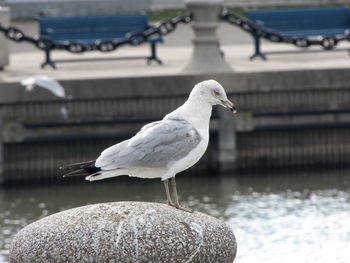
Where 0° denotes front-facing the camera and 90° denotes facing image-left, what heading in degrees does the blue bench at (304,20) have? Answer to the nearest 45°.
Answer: approximately 0°

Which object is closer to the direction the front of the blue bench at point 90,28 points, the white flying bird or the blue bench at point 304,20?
the white flying bird

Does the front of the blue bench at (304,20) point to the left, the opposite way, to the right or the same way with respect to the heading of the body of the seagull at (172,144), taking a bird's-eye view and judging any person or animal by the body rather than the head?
to the right

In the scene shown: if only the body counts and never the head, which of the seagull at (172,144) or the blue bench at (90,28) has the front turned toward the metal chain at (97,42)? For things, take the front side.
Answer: the blue bench

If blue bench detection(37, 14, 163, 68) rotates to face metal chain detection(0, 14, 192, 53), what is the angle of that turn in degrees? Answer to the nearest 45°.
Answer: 0° — it already faces it

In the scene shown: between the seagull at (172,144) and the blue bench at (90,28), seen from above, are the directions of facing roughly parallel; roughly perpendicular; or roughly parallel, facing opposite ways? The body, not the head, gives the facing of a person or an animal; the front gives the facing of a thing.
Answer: roughly perpendicular

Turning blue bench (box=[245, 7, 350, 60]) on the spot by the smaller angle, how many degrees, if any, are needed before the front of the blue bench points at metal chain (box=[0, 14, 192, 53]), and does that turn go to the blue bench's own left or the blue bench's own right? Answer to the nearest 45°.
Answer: approximately 45° to the blue bench's own right

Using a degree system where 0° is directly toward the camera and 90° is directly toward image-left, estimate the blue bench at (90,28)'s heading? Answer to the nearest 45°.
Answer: approximately 0°

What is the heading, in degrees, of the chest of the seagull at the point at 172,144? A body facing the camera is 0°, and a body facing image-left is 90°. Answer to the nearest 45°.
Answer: approximately 270°

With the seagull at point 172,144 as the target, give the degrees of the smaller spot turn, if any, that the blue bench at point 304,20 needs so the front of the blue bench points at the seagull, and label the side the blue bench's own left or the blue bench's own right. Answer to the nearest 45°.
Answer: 0° — it already faces it
